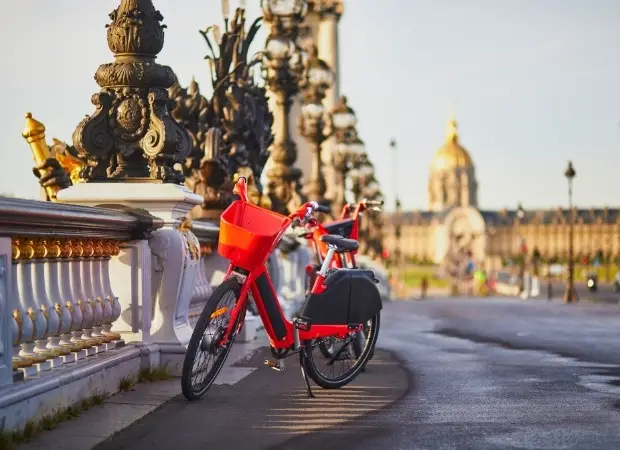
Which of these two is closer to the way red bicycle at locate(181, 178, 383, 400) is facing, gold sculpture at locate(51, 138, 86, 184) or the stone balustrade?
the stone balustrade

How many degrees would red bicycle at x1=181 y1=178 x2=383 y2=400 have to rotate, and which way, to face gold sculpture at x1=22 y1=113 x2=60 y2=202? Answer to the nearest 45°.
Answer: approximately 90° to its right

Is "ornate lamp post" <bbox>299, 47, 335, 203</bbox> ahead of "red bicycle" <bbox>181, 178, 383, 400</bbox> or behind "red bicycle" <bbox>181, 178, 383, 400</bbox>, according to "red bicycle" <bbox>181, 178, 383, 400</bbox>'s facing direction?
behind

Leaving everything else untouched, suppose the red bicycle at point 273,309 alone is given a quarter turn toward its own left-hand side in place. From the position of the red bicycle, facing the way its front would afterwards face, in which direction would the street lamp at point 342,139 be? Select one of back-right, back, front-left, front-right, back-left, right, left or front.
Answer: back-left

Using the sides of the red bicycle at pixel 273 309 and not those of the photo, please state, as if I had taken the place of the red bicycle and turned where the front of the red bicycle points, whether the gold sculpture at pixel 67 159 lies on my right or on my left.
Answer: on my right

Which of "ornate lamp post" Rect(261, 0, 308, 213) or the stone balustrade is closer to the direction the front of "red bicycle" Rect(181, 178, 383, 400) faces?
the stone balustrade

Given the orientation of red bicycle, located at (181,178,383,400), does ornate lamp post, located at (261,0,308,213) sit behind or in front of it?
behind

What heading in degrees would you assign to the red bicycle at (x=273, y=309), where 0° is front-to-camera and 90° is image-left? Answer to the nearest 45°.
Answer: approximately 45°

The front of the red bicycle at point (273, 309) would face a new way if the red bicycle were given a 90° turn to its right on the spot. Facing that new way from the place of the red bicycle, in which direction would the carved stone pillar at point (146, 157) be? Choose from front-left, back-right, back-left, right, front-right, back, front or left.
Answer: front

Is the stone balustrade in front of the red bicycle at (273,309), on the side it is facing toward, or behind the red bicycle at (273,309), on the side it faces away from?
in front

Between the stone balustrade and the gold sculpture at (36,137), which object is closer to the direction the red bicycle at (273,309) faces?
the stone balustrade
